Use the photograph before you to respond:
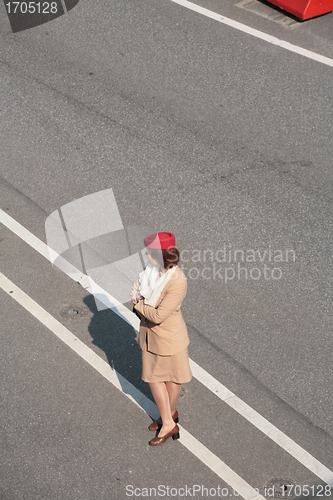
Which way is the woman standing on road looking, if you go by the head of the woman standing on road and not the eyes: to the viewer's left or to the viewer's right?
to the viewer's left

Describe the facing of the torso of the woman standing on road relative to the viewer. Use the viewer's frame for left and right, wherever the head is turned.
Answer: facing the viewer and to the left of the viewer
